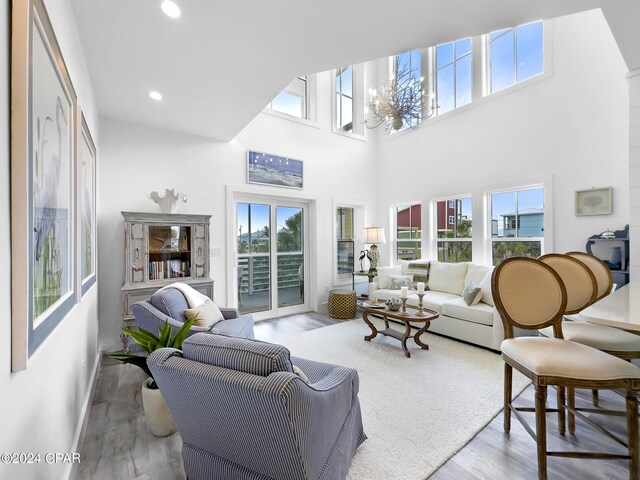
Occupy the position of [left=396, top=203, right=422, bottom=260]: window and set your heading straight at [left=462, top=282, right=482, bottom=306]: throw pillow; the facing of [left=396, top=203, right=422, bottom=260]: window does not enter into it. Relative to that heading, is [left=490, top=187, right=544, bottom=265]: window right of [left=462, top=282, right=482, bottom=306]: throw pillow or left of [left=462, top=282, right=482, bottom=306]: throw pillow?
left

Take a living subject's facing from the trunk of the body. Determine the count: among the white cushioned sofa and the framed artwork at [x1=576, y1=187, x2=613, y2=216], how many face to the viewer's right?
0

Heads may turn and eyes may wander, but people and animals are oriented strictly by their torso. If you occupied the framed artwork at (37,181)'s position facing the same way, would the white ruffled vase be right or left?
on its left

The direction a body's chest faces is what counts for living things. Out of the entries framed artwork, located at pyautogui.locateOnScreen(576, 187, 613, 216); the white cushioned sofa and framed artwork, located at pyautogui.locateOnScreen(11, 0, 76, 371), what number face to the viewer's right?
1

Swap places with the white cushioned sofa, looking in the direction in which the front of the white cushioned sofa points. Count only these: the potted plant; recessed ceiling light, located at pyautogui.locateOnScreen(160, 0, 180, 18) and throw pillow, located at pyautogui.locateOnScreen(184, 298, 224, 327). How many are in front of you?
3

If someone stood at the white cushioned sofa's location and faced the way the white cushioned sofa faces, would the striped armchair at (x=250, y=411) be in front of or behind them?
in front

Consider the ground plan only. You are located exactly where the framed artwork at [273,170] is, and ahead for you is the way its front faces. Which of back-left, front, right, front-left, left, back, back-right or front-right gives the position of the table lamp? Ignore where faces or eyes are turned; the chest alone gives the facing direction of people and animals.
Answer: front-left

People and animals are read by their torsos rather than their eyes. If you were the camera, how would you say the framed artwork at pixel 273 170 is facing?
facing the viewer and to the right of the viewer

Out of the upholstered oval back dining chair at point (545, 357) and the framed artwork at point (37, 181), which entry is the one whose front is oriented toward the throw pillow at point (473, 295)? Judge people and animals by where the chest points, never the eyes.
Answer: the framed artwork

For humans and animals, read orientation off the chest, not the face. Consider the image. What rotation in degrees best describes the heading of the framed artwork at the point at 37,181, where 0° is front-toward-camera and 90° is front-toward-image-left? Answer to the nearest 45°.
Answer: approximately 270°

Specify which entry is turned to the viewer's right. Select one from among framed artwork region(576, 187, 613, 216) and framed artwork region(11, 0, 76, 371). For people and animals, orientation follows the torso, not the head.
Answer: framed artwork region(11, 0, 76, 371)

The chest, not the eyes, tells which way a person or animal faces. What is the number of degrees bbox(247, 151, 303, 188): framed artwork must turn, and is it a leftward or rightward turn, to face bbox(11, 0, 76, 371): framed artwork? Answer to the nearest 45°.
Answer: approximately 45° to its right

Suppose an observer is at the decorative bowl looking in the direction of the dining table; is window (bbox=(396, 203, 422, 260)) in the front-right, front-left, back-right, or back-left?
back-left

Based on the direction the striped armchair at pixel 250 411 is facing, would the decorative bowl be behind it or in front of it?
in front
